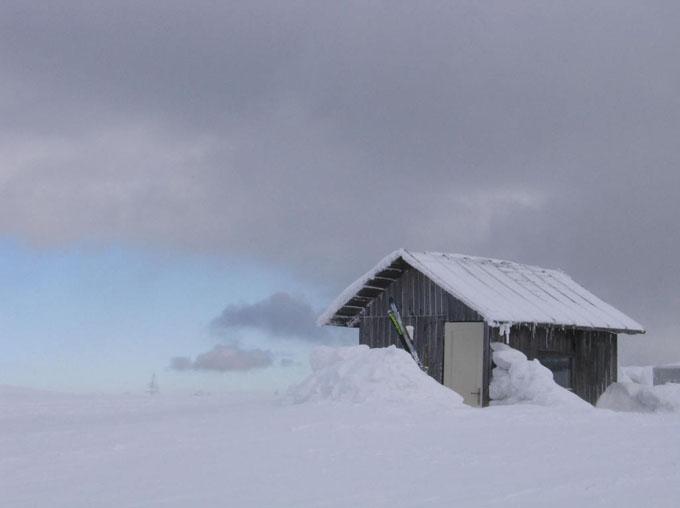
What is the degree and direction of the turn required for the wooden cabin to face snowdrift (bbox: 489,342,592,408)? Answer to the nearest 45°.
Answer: approximately 45° to its left

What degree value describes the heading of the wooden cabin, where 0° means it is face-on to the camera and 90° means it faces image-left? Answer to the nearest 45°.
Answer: approximately 45°
